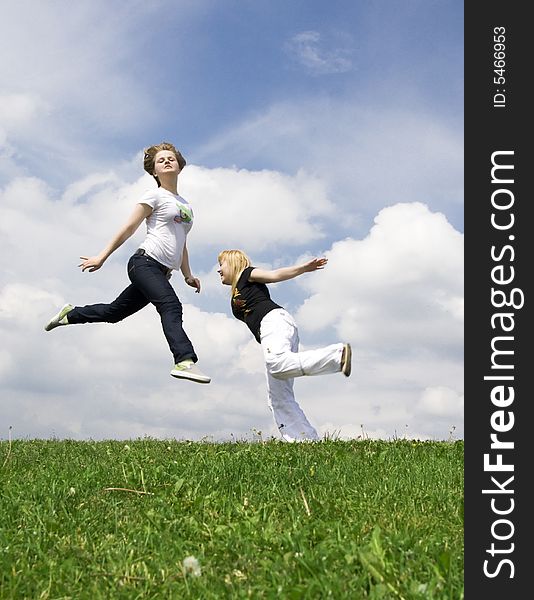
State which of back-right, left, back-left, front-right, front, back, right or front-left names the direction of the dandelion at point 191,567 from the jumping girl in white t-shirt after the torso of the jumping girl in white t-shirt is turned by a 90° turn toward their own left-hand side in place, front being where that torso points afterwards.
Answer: back-right

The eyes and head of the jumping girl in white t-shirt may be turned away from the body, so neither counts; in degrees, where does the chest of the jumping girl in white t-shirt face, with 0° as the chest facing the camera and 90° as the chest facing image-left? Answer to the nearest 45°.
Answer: approximately 315°

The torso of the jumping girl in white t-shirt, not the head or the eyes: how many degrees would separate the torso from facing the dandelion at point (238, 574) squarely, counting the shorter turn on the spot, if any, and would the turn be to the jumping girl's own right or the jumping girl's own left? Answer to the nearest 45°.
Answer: approximately 45° to the jumping girl's own right
